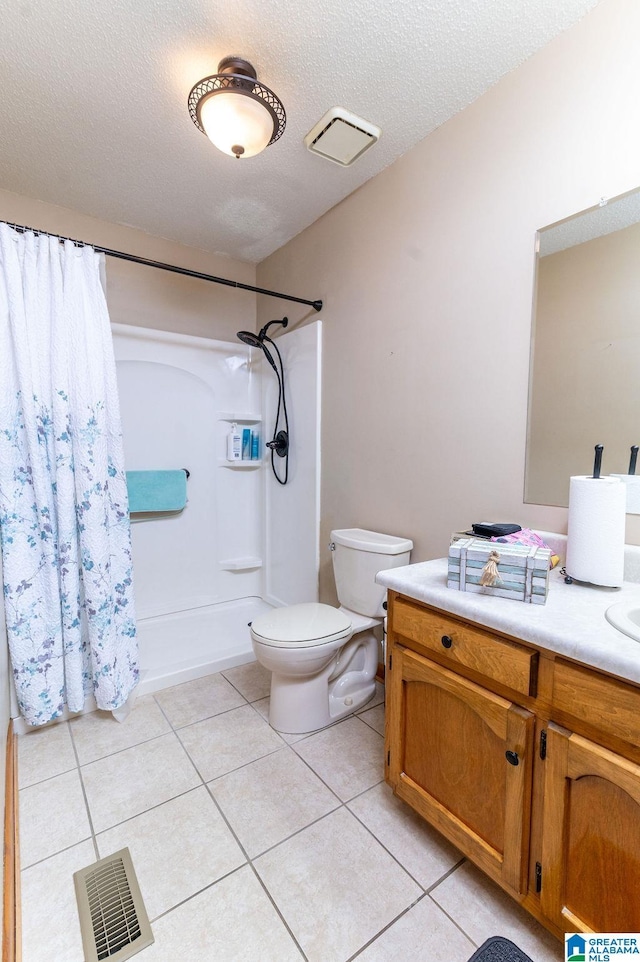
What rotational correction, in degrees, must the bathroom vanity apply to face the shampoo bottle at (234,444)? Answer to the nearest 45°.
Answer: approximately 90° to its right

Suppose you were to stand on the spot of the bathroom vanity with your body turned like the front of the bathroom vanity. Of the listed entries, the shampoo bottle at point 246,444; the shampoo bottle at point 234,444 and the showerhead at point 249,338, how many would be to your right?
3

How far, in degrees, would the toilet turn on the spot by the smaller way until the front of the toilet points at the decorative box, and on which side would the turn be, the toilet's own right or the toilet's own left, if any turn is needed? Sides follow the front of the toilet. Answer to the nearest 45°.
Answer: approximately 90° to the toilet's own left

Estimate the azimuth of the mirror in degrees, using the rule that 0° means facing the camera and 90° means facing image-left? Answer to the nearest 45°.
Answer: approximately 45°

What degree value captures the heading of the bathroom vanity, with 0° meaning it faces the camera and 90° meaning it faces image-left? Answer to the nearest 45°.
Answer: approximately 45°

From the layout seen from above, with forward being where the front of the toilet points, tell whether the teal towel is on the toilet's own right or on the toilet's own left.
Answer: on the toilet's own right

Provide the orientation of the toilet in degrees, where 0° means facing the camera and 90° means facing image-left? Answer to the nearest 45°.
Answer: approximately 45°
